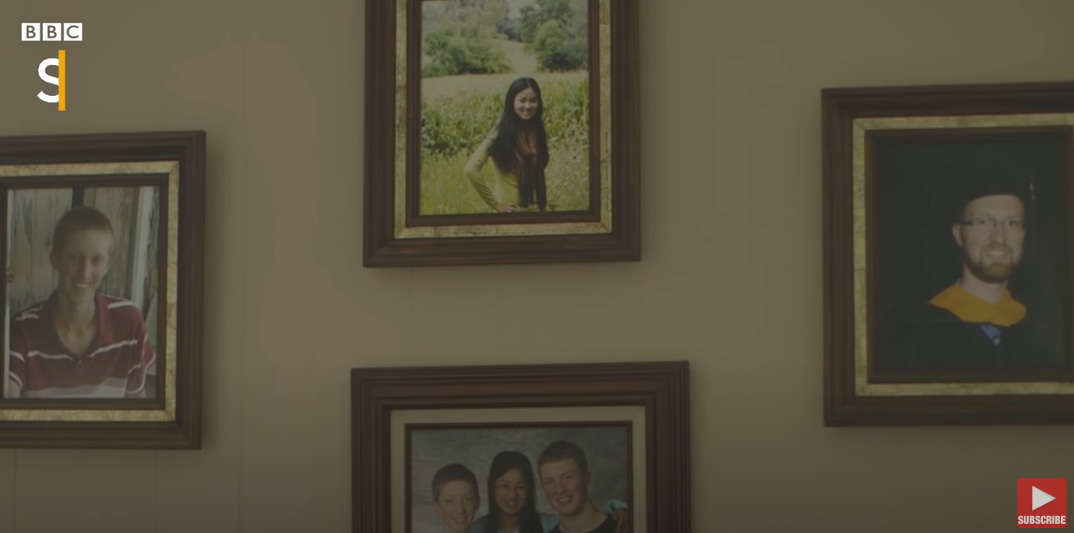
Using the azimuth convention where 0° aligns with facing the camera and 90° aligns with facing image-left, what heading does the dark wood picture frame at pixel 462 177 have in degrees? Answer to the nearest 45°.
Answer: approximately 0°

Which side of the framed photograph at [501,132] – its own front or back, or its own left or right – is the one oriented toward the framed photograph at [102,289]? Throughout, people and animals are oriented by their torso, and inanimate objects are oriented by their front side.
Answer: right

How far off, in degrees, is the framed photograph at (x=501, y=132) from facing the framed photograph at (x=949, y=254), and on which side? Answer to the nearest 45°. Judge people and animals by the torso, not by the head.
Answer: approximately 90° to its left

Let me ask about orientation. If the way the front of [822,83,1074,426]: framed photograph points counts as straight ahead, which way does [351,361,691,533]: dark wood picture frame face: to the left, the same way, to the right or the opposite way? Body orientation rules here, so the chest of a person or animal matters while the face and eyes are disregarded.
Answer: the same way

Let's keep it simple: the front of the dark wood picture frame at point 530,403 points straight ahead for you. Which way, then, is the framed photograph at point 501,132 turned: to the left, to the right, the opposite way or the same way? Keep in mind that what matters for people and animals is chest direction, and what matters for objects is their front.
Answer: the same way

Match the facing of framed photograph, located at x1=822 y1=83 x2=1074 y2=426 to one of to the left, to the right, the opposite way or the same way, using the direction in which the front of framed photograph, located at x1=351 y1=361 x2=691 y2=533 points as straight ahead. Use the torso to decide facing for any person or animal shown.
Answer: the same way

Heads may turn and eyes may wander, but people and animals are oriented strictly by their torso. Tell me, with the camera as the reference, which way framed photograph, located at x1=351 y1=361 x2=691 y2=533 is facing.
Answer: facing the viewer

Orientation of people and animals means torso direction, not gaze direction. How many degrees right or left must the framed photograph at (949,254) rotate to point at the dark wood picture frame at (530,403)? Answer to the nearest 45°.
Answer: approximately 90° to its right

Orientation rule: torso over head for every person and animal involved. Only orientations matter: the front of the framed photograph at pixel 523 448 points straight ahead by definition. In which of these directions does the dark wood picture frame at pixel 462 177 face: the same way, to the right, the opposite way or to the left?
the same way

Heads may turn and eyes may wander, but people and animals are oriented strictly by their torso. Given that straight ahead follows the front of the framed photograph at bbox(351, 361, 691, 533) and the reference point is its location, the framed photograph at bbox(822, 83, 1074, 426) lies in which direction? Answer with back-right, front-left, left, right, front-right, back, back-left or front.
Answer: left

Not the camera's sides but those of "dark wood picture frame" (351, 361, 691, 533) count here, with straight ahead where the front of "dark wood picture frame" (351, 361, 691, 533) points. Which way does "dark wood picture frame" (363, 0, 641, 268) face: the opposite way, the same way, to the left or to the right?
the same way
